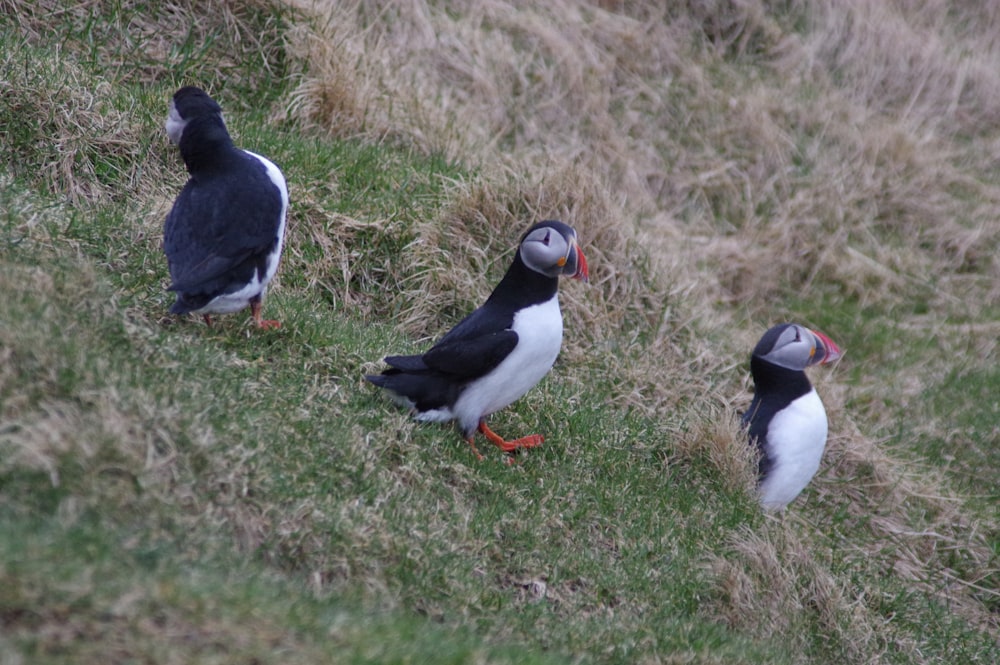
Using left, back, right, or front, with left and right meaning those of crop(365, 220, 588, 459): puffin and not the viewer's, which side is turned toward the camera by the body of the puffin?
right

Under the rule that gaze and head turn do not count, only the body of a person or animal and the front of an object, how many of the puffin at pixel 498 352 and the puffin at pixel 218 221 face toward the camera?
0

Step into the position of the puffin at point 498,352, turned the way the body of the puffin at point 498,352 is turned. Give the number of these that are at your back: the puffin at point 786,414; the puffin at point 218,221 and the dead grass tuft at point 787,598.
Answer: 1

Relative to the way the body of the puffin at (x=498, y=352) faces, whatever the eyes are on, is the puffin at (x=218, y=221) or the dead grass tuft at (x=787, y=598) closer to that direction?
the dead grass tuft

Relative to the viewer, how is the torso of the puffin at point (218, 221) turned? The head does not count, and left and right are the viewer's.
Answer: facing away from the viewer and to the right of the viewer

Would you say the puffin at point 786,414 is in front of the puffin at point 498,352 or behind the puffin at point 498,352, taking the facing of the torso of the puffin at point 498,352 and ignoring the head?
in front

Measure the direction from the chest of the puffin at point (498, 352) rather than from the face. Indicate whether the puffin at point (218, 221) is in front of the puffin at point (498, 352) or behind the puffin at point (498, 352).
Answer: behind

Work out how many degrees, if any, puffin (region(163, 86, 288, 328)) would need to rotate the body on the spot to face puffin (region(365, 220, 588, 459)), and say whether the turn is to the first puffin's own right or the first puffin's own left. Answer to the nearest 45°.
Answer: approximately 45° to the first puffin's own right
